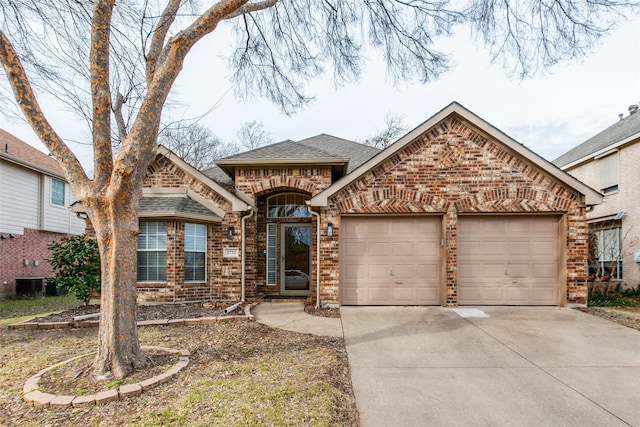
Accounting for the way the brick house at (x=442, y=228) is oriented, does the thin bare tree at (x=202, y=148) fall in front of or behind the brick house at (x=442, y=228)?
behind

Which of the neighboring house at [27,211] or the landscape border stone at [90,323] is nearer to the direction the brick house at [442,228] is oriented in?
the landscape border stone

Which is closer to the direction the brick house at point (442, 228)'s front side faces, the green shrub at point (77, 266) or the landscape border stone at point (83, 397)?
the landscape border stone

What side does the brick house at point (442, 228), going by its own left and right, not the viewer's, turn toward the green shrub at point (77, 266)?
right

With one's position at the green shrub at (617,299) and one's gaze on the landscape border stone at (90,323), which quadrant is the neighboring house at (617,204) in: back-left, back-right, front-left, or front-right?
back-right

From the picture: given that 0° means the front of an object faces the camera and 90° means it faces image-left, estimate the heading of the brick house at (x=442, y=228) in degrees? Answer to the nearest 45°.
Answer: approximately 0°
